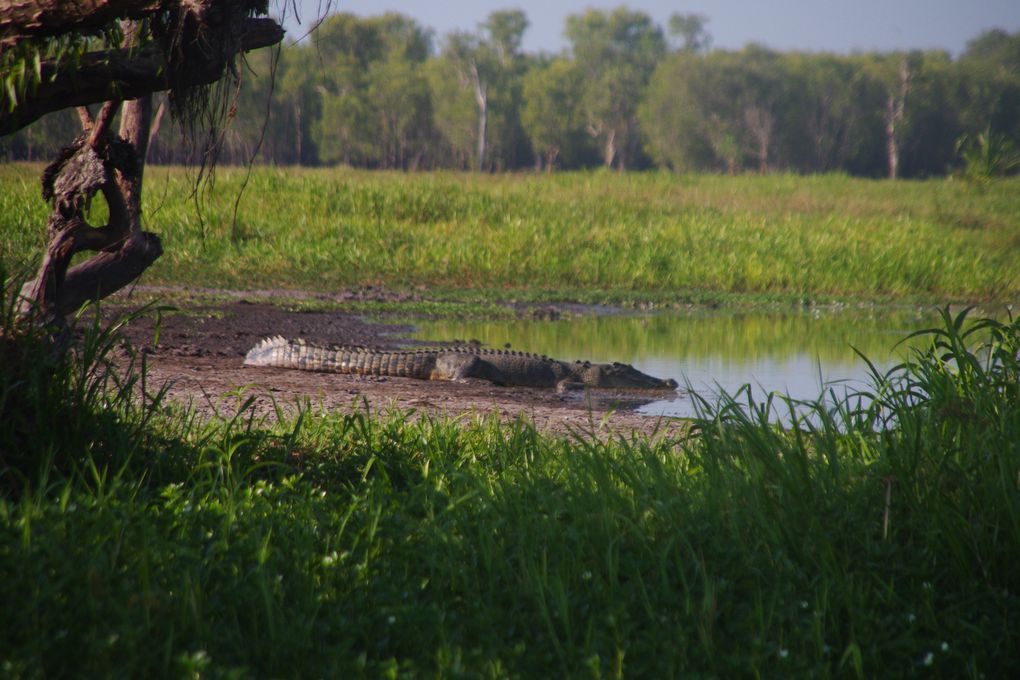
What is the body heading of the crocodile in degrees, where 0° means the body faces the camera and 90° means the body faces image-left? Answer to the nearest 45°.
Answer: approximately 270°
